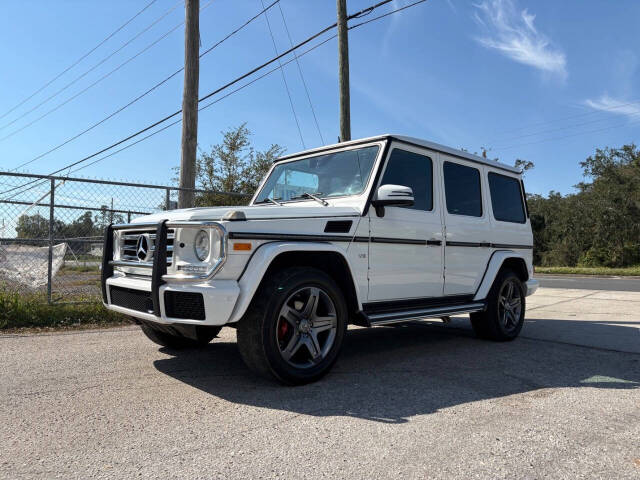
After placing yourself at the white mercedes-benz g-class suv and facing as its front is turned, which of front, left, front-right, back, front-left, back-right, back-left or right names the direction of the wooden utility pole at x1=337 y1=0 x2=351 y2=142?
back-right

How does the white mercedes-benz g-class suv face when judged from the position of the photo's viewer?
facing the viewer and to the left of the viewer

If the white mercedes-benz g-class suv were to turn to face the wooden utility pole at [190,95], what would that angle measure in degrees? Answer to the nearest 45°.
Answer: approximately 90° to its right

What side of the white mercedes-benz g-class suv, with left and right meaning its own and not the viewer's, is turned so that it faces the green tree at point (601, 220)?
back

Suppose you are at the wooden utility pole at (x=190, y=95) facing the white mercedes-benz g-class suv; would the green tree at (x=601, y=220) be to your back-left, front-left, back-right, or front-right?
back-left
